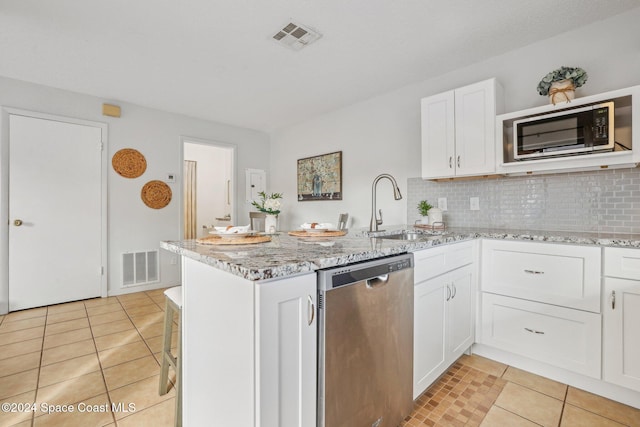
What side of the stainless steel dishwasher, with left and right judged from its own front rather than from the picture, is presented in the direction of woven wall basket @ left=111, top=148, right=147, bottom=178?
back

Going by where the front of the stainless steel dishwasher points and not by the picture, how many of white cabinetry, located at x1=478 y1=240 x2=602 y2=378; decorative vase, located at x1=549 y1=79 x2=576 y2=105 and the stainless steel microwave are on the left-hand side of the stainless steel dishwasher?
3

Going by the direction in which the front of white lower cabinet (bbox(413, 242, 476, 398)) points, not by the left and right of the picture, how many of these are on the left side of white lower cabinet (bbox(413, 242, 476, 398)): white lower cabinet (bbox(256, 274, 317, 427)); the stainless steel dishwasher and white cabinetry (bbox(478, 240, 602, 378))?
1

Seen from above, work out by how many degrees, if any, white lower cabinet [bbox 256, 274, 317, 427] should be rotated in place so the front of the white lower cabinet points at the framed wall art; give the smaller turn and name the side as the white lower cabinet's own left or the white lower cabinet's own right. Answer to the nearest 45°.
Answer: approximately 135° to the white lower cabinet's own left

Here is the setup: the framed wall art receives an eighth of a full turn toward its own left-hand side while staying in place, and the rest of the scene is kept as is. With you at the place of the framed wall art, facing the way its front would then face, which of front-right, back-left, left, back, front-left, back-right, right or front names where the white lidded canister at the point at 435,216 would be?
front-left

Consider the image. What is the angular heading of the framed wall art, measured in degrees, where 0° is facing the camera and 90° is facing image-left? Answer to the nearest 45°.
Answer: approximately 45°

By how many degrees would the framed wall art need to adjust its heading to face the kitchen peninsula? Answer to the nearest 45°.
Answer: approximately 45° to its left

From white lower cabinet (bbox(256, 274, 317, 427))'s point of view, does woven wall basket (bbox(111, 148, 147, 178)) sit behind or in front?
behind

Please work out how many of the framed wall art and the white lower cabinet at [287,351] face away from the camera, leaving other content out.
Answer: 0
